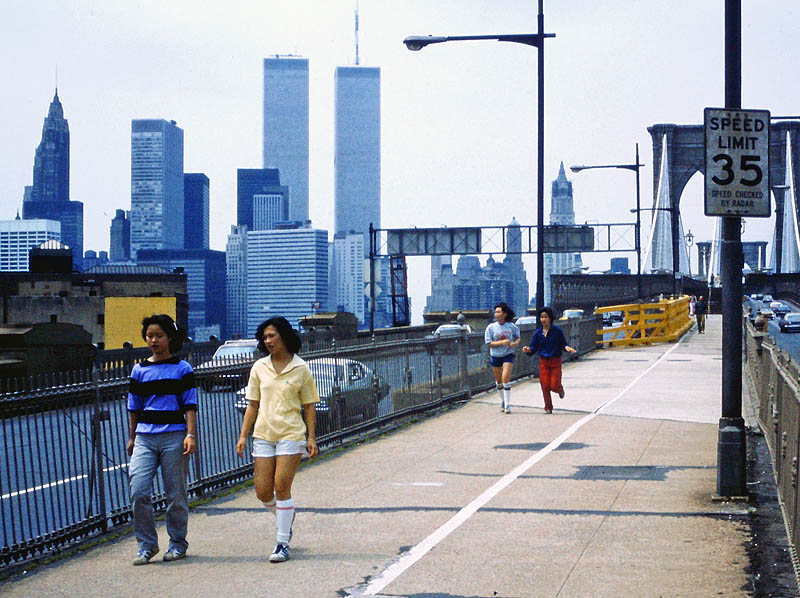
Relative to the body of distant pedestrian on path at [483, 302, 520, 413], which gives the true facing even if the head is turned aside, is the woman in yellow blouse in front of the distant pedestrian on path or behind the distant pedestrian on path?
in front

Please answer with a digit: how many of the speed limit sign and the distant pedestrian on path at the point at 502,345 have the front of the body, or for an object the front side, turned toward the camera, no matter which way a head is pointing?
2

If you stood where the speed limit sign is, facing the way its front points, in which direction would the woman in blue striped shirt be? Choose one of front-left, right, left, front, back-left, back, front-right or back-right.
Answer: front-right

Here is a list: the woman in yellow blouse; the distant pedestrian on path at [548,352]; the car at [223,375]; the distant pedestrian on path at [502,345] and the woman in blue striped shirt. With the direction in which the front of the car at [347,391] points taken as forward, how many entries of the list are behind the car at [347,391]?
2

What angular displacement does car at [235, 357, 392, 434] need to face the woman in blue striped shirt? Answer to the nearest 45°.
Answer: approximately 45° to its left

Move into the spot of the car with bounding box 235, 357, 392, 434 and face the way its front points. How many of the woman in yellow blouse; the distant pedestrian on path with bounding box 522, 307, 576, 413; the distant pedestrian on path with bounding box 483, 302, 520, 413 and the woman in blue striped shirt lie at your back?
2

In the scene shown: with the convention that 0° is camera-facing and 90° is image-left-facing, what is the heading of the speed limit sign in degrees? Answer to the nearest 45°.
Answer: approximately 0°

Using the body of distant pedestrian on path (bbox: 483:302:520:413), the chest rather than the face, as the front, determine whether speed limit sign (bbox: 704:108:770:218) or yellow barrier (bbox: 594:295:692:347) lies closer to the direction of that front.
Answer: the speed limit sign

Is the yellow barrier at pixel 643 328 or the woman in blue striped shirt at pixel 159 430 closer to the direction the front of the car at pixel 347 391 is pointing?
the woman in blue striped shirt

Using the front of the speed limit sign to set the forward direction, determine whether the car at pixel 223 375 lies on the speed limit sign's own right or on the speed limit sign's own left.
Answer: on the speed limit sign's own right

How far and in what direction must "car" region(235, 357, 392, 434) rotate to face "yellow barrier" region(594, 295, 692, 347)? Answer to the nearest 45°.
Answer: approximately 180°
